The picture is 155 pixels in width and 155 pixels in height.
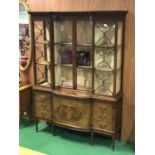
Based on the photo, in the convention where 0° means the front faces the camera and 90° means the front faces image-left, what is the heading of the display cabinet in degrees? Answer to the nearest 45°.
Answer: approximately 45°
